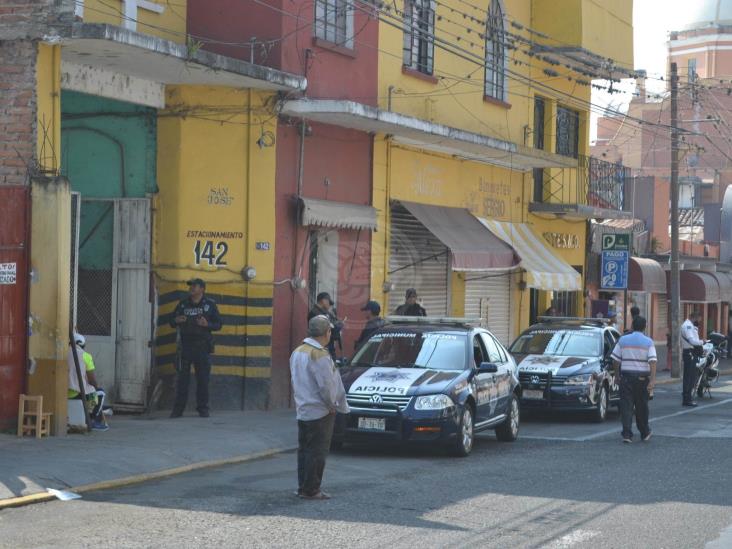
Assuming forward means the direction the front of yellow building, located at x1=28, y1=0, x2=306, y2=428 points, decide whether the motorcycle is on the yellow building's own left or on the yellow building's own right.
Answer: on the yellow building's own left

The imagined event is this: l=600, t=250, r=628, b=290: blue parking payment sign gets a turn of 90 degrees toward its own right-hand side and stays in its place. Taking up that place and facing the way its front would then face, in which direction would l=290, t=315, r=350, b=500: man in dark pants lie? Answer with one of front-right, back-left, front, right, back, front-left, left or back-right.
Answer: left

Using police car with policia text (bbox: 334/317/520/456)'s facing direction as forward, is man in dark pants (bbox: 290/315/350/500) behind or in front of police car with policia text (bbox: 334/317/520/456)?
in front

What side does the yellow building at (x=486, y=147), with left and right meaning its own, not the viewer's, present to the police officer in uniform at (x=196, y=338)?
right

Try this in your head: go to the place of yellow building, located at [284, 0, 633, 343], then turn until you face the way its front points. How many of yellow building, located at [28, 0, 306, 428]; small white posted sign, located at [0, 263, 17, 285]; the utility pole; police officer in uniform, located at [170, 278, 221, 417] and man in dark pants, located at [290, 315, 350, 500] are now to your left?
1

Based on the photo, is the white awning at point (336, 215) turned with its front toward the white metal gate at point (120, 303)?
no

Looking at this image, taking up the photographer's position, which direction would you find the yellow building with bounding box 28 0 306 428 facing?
facing the viewer and to the right of the viewer

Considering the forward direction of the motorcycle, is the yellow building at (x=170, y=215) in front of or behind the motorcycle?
in front

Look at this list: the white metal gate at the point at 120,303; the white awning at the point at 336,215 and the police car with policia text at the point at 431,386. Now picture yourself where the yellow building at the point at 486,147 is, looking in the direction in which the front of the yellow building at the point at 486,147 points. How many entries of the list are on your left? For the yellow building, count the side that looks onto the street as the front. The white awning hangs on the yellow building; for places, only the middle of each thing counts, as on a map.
0

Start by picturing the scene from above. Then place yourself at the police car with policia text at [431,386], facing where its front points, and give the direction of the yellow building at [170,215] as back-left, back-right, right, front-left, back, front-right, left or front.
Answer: right

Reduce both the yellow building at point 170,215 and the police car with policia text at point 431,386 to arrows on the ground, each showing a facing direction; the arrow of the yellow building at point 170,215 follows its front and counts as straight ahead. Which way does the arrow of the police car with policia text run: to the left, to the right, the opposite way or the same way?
to the right

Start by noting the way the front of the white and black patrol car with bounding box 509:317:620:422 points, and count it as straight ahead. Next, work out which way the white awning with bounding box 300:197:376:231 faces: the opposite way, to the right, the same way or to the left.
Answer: to the left

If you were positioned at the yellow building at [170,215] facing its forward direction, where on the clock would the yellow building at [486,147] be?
the yellow building at [486,147] is roughly at 9 o'clock from the yellow building at [170,215].

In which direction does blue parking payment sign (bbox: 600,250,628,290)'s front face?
toward the camera
